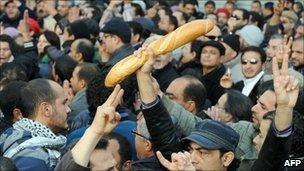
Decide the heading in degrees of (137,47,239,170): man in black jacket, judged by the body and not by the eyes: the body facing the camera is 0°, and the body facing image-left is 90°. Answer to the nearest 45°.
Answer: approximately 45°

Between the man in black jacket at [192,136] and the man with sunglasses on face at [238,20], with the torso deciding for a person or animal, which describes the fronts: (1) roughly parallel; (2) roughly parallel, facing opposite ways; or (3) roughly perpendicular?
roughly parallel

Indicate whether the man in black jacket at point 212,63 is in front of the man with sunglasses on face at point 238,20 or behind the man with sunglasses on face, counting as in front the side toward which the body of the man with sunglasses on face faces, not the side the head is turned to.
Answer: in front

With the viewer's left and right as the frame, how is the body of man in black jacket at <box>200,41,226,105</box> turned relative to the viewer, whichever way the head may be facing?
facing the viewer and to the left of the viewer

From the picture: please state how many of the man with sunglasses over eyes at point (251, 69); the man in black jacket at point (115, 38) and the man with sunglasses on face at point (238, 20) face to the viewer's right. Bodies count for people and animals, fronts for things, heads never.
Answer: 0

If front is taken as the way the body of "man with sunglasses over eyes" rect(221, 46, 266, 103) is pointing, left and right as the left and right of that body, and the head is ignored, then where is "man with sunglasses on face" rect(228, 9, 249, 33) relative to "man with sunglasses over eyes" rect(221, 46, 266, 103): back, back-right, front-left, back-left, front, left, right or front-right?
back-right

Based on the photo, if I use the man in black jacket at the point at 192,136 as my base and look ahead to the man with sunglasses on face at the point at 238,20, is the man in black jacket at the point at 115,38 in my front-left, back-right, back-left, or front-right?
front-left

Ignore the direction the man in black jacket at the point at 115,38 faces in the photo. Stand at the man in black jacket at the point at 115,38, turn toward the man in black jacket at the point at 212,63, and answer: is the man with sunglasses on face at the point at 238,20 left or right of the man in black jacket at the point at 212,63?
left

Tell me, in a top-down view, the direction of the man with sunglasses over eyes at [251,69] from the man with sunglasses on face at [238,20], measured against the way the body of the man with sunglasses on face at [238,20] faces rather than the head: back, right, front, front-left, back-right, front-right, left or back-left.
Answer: front-left

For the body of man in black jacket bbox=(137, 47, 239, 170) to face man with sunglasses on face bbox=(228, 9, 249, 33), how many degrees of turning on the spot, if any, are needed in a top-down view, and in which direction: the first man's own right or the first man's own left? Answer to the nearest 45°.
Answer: approximately 135° to the first man's own right

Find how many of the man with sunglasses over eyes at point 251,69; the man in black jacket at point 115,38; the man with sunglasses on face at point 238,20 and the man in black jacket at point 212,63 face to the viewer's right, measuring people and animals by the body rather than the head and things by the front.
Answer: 0
